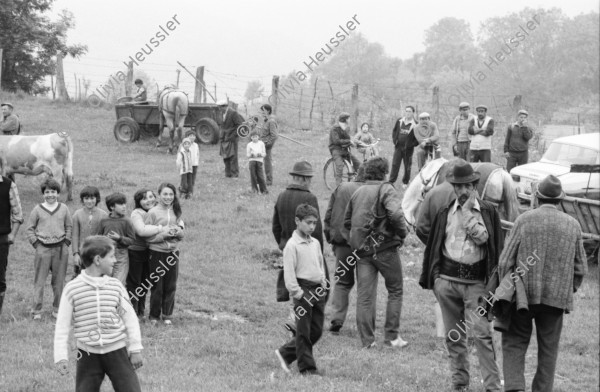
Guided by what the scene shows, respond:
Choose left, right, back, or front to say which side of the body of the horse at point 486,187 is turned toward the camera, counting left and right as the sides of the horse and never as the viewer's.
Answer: left

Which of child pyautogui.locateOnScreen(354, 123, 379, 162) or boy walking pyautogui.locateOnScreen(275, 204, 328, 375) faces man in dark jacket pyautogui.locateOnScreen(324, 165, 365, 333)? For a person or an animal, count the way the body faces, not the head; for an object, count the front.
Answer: the child

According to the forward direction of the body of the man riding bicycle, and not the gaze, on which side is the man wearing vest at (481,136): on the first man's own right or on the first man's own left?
on the first man's own left

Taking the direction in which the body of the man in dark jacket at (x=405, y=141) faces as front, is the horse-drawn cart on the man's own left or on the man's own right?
on the man's own right

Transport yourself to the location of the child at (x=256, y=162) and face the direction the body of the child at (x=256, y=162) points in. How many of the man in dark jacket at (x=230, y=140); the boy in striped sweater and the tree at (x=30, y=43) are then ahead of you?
1

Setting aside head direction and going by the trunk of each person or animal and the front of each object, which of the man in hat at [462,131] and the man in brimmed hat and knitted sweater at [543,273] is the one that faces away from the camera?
the man in brimmed hat and knitted sweater

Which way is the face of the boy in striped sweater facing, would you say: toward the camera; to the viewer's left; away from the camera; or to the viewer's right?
to the viewer's right

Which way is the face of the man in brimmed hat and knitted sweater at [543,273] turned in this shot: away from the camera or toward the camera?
away from the camera

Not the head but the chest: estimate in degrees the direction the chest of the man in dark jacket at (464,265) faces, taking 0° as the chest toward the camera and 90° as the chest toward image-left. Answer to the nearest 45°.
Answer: approximately 0°
